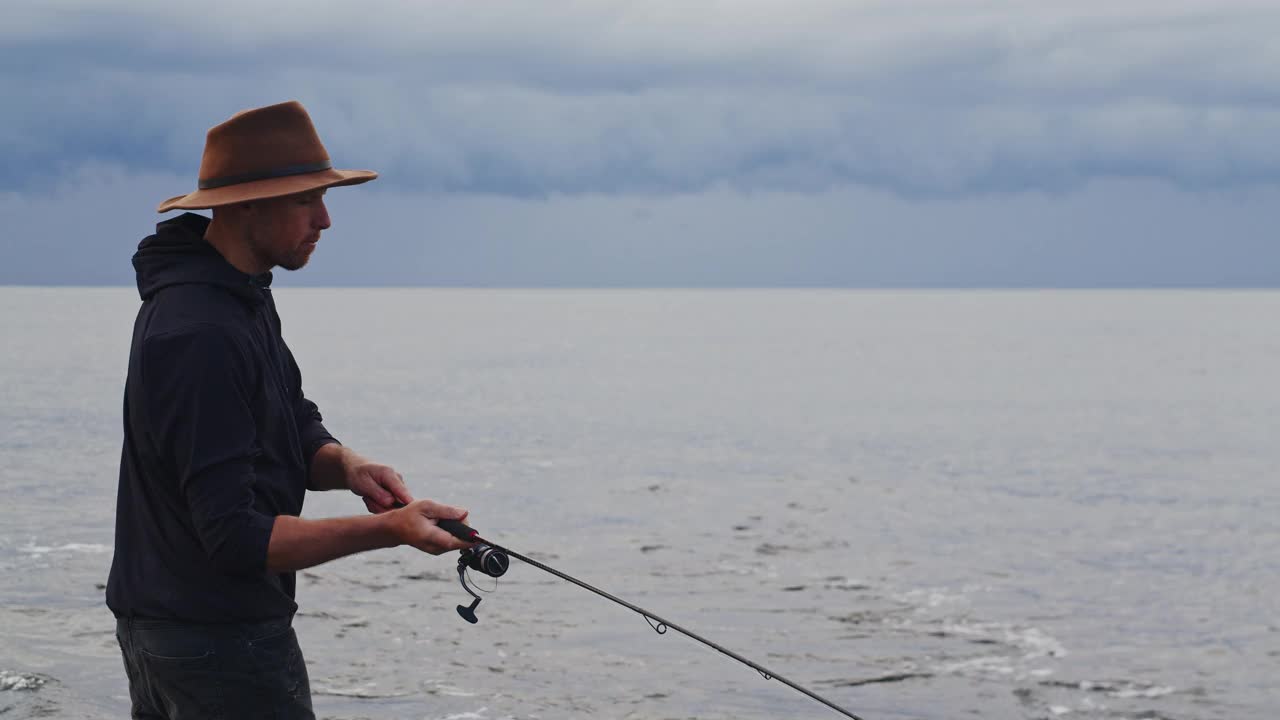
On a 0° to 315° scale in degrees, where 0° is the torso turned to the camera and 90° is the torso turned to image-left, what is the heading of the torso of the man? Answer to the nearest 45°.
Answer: approximately 270°

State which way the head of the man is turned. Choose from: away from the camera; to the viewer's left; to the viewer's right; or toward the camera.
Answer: to the viewer's right
